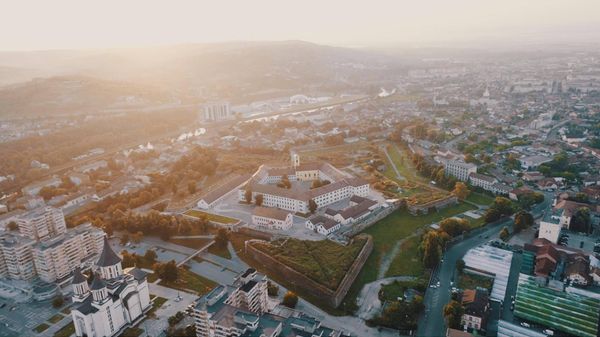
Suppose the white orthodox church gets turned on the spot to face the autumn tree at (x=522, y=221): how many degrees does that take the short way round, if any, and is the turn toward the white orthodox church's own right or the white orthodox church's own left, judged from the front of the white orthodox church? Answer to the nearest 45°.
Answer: approximately 135° to the white orthodox church's own left

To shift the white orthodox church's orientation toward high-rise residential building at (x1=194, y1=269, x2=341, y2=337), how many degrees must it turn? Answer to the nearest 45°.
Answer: approximately 90° to its left

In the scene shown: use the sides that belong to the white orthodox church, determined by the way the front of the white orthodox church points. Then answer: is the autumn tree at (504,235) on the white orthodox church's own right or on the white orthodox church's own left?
on the white orthodox church's own left

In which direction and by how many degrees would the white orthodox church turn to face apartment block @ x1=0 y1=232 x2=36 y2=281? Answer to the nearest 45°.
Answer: approximately 90° to its right

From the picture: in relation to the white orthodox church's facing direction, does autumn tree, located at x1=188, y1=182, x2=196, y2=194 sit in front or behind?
behind

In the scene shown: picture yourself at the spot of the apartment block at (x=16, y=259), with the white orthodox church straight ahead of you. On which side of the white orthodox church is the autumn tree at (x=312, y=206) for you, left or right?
left

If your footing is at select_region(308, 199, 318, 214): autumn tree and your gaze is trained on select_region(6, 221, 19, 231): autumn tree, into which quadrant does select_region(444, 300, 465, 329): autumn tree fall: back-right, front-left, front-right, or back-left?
back-left

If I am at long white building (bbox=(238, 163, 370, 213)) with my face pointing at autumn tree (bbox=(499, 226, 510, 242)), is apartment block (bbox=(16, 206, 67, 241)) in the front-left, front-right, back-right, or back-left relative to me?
back-right
